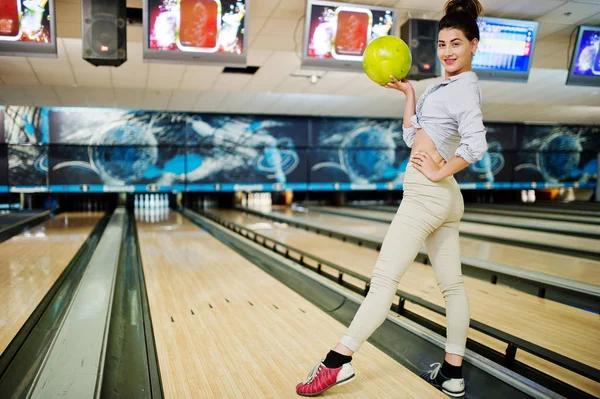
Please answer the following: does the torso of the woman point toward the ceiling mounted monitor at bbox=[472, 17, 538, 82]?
no

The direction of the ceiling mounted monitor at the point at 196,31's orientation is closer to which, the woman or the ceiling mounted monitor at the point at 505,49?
the woman

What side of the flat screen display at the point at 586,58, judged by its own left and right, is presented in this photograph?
front

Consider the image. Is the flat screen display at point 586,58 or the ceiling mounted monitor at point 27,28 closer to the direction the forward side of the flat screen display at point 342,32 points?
the ceiling mounted monitor

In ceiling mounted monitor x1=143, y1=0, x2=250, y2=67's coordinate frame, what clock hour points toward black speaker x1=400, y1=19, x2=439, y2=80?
The black speaker is roughly at 9 o'clock from the ceiling mounted monitor.

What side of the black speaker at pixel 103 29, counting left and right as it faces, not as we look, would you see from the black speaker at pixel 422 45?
left

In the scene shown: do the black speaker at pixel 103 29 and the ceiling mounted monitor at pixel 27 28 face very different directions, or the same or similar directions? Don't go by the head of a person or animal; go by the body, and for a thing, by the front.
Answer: same or similar directions

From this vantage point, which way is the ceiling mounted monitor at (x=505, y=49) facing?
toward the camera

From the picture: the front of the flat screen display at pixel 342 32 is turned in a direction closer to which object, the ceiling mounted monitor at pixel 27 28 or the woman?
the woman

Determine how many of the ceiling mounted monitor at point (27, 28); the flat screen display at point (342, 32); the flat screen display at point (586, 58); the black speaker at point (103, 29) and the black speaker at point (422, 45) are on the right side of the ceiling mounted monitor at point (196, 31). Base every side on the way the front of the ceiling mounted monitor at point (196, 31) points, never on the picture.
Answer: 2

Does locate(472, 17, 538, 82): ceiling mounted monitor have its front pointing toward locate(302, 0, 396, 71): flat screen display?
no

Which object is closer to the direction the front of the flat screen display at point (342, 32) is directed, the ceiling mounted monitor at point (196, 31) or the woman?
the woman

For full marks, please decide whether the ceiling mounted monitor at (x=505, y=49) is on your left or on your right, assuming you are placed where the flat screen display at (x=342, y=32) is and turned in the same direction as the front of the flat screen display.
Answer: on your left

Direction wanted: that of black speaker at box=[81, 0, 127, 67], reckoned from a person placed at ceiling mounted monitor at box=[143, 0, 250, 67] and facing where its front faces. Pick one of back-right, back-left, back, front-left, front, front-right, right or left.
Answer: right

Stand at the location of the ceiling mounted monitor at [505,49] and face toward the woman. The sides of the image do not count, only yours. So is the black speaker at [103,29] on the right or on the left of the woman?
right

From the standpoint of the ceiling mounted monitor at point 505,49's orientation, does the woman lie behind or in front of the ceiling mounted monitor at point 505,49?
in front
